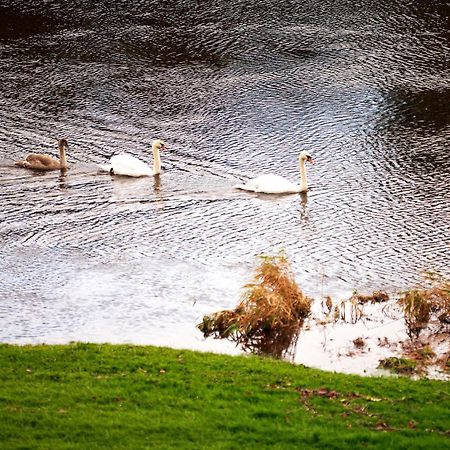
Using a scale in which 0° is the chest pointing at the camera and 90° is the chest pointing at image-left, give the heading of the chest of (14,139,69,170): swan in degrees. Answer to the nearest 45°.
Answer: approximately 270°

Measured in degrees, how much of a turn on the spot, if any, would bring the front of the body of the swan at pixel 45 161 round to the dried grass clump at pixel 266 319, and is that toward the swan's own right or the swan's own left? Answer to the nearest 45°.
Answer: approximately 90° to the swan's own right

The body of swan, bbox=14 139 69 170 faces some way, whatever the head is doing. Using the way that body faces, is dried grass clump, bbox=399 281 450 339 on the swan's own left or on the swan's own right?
on the swan's own right

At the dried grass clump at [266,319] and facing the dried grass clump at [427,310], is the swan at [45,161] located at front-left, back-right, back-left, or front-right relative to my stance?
back-left

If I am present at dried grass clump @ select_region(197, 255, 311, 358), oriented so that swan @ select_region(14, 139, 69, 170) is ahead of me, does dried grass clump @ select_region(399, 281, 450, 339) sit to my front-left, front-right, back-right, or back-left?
back-right
